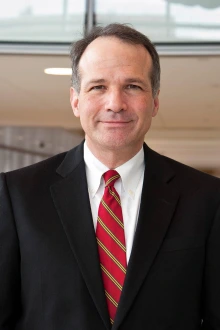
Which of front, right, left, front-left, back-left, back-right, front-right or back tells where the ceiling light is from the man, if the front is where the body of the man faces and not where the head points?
back

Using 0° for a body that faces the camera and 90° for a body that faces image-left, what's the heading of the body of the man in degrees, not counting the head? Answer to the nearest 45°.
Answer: approximately 0°
